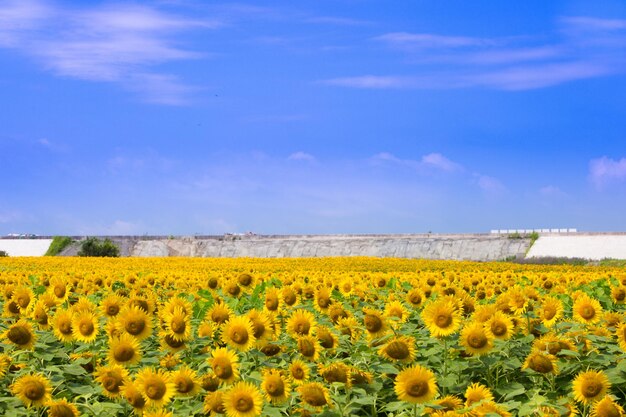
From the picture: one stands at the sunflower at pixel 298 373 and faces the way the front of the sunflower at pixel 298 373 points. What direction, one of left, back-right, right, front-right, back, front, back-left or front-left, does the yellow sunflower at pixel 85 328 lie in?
back-right

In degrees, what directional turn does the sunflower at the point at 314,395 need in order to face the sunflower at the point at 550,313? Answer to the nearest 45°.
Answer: approximately 135° to its left

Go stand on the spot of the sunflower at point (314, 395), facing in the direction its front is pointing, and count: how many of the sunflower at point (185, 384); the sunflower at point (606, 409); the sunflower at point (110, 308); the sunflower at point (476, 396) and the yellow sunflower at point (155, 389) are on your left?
2

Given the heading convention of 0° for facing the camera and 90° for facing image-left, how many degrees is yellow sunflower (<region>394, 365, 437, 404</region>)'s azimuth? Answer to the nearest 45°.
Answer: approximately 0°

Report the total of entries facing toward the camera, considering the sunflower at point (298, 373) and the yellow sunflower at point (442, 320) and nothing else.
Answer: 2

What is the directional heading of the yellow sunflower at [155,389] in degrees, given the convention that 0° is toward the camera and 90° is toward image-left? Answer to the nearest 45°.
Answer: approximately 0°

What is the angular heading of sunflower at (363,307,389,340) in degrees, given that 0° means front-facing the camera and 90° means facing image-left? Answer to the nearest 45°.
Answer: approximately 45°

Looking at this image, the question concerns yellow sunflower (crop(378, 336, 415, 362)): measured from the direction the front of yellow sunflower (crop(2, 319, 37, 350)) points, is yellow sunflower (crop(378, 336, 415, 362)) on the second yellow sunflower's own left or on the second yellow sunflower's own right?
on the second yellow sunflower's own left

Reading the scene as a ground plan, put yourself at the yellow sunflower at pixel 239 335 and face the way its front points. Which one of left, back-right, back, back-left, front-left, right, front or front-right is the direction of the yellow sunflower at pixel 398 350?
left
